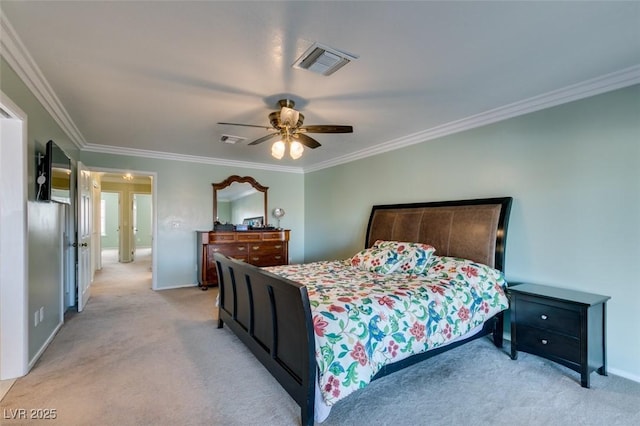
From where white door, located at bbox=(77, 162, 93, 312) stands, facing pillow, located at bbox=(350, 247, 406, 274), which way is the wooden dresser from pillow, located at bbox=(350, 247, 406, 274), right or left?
left

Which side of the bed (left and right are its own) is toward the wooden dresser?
right

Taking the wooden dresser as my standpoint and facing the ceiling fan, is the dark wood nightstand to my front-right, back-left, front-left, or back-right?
front-left

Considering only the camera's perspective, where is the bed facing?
facing the viewer and to the left of the viewer

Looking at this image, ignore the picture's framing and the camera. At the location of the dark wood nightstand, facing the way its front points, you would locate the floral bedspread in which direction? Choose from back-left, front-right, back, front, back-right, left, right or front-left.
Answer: front

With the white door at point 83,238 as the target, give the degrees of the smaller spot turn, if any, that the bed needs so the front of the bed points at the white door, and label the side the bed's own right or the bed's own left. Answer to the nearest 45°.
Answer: approximately 45° to the bed's own right

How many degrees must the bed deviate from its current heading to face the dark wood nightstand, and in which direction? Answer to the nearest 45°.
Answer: approximately 135° to its left

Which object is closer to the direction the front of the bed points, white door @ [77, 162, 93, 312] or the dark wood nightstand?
the white door

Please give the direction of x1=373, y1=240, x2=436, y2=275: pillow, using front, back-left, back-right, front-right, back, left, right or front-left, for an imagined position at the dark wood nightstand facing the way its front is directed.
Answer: front-right

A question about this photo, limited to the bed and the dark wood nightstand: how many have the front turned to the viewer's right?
0

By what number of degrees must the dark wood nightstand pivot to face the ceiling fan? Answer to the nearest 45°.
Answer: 0° — it already faces it
